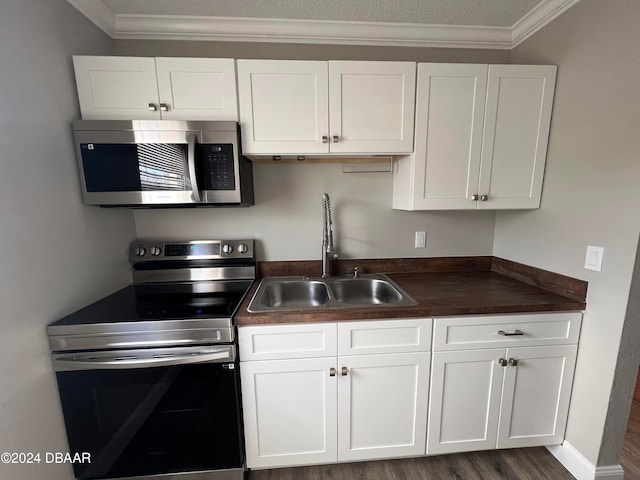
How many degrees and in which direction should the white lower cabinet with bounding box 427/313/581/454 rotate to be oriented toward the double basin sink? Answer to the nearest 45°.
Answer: approximately 90° to its right

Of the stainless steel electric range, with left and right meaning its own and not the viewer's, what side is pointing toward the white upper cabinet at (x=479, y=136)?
left

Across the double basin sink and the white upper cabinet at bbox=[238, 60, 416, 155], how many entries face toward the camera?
2

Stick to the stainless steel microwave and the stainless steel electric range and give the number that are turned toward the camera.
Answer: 2
